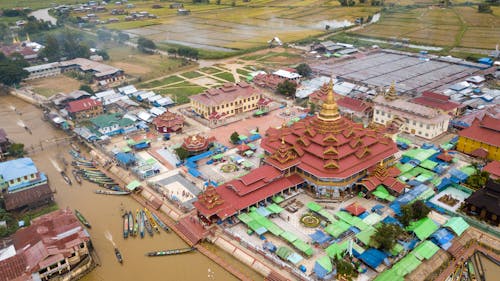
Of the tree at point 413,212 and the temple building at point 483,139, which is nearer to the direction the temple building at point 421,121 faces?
the tree

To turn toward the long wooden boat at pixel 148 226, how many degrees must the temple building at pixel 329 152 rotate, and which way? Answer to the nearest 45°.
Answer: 0° — it already faces it

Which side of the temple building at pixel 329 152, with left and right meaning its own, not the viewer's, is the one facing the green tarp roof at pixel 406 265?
left

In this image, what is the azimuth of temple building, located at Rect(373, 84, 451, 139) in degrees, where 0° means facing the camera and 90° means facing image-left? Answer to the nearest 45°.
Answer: approximately 45°

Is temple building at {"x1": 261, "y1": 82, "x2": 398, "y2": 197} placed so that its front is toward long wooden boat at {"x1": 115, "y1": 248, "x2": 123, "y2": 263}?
yes

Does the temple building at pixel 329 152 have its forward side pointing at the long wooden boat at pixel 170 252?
yes

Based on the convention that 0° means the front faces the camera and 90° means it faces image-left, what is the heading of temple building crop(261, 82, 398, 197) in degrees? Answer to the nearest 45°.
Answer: approximately 45°

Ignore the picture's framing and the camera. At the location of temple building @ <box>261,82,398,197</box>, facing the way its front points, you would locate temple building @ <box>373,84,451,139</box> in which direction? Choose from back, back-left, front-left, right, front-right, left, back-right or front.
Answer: back
